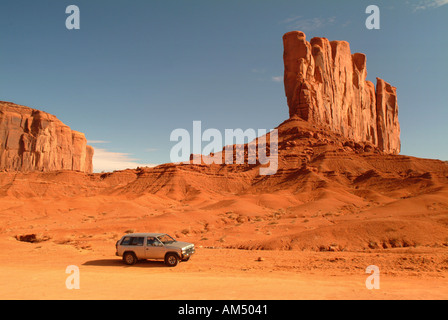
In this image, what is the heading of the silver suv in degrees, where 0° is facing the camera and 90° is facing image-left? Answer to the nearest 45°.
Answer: approximately 315°
